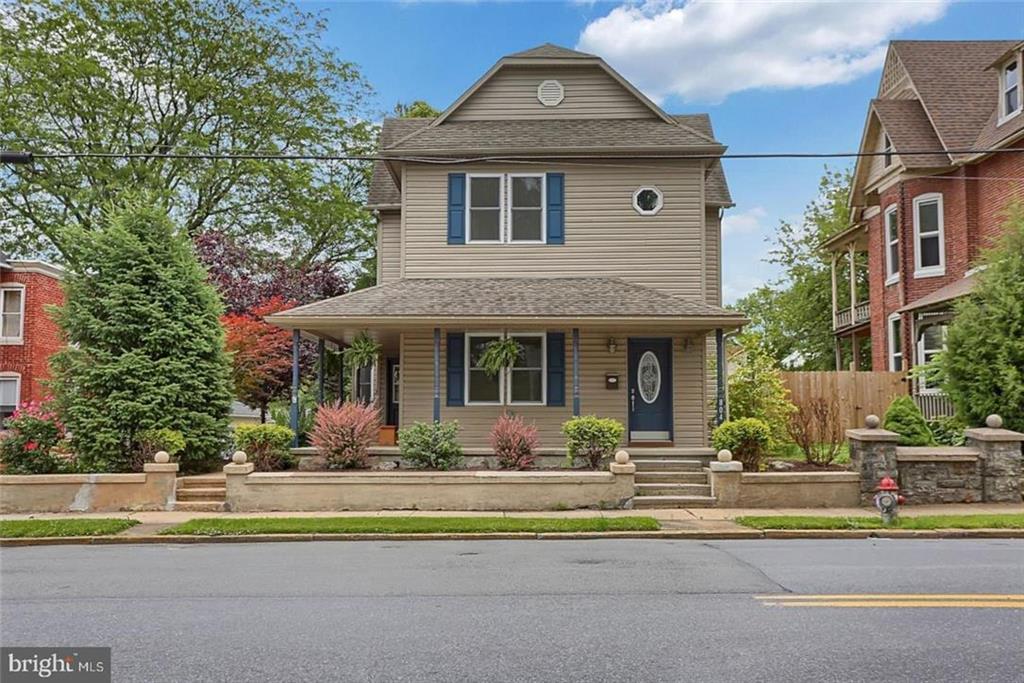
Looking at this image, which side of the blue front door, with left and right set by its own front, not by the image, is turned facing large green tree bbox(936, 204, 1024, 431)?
left

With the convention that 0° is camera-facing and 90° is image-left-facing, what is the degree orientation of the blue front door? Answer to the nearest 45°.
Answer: approximately 0°

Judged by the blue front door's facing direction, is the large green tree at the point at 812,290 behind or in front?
behind

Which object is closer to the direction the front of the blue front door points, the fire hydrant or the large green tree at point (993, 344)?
the fire hydrant

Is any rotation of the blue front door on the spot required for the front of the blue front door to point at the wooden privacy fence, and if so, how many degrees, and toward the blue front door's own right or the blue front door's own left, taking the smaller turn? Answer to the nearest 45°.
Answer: approximately 135° to the blue front door's own left

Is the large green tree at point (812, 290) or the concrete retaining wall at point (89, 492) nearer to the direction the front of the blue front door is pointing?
the concrete retaining wall

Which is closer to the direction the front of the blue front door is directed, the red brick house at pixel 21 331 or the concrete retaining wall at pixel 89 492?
the concrete retaining wall

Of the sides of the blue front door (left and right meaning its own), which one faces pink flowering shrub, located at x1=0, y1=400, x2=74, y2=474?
right

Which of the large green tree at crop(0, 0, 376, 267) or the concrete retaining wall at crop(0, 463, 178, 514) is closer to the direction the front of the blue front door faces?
the concrete retaining wall

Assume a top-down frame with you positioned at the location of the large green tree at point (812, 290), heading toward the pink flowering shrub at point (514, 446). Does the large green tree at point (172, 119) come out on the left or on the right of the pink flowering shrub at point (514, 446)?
right

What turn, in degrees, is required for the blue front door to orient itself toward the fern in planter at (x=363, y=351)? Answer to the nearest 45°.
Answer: approximately 90° to its right

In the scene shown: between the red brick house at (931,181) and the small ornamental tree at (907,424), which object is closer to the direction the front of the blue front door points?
the small ornamental tree

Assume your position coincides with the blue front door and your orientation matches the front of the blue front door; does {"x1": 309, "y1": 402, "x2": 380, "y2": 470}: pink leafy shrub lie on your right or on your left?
on your right
